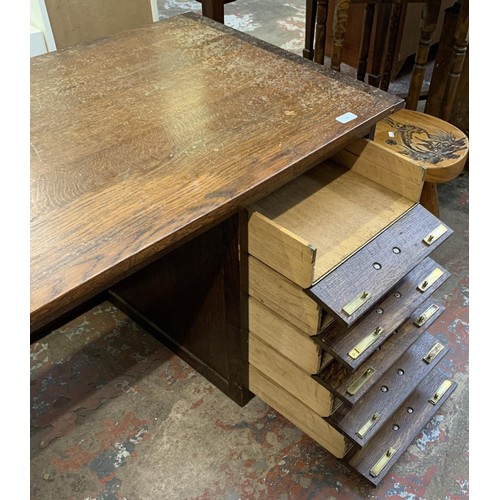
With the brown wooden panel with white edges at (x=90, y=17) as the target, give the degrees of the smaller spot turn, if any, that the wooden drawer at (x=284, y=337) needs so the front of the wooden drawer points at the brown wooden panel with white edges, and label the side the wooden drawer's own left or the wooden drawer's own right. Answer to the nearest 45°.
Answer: approximately 180°

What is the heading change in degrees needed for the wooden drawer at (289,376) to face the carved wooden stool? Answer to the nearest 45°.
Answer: approximately 90° to its left

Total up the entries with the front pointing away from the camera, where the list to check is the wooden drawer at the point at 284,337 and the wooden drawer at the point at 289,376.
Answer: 0
